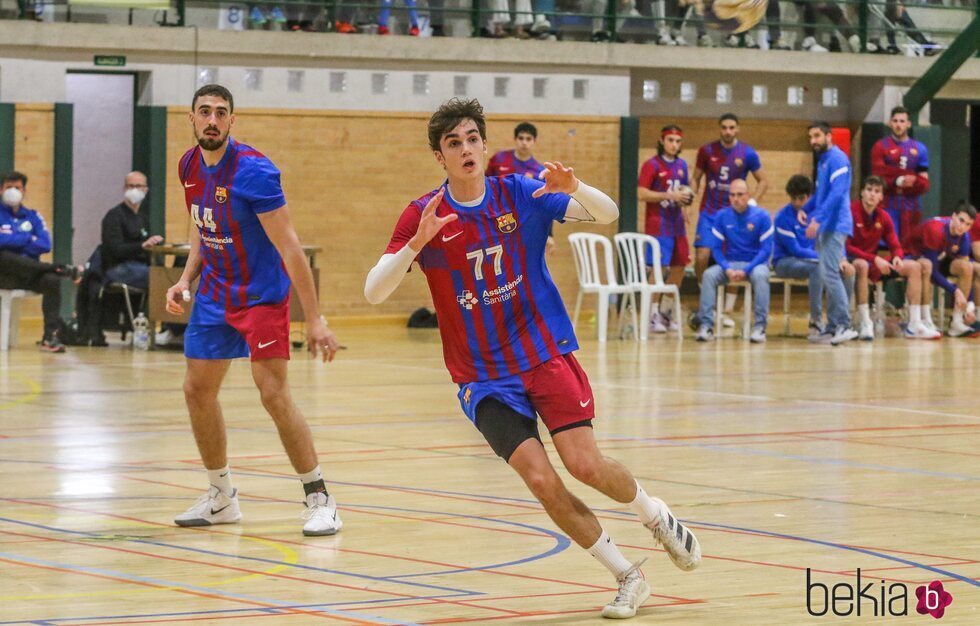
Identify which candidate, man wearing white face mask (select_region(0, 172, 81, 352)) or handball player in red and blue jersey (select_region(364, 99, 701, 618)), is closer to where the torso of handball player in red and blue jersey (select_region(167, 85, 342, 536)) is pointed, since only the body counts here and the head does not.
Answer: the handball player in red and blue jersey

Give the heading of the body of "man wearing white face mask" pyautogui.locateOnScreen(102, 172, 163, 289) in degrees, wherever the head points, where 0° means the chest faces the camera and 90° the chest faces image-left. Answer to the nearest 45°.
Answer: approximately 315°

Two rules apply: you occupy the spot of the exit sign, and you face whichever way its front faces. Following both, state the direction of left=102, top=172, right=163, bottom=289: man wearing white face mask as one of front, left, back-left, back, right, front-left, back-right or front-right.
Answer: front

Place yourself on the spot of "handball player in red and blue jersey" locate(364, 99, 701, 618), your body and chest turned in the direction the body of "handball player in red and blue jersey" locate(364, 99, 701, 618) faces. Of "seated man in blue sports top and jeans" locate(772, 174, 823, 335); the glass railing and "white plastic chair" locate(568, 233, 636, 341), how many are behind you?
3

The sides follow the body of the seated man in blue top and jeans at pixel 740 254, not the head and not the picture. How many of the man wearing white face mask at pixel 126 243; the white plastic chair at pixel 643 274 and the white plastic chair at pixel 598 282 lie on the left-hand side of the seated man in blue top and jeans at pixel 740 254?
0

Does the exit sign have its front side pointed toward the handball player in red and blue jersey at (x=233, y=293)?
yes

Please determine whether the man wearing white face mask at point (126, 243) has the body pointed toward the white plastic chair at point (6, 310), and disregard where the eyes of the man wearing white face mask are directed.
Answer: no

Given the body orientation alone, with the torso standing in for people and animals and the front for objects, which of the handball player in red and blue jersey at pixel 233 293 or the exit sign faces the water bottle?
the exit sign

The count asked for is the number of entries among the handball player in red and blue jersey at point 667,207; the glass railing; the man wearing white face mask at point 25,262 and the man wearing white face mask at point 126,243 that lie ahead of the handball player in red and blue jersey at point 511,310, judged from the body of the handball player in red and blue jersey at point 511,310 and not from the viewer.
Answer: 0

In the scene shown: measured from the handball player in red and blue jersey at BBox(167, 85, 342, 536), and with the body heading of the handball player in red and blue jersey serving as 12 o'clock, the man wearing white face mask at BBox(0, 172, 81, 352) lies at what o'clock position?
The man wearing white face mask is roughly at 4 o'clock from the handball player in red and blue jersey.

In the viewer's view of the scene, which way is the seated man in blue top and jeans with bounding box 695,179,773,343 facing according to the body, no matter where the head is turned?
toward the camera

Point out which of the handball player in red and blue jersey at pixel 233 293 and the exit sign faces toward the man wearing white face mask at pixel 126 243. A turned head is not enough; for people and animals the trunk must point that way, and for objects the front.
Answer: the exit sign

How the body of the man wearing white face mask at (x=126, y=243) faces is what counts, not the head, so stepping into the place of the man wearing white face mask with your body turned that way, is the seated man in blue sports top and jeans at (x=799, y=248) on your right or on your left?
on your left

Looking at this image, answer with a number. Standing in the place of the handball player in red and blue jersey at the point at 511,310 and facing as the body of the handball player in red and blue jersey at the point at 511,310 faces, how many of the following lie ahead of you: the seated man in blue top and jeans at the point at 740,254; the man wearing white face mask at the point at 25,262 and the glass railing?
0

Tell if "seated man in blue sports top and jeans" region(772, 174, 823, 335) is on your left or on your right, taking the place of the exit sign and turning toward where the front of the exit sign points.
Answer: on your left

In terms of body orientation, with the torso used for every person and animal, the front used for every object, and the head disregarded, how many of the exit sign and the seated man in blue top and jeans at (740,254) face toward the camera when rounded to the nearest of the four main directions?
2

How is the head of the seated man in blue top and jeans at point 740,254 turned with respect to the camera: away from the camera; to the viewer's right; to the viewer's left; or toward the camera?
toward the camera

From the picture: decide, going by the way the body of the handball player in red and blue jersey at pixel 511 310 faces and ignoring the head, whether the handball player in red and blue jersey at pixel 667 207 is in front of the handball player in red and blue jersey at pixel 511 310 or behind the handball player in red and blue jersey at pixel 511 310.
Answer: behind
